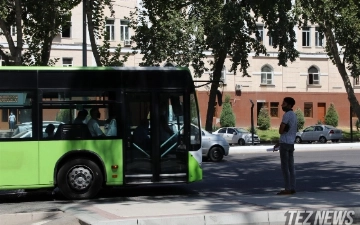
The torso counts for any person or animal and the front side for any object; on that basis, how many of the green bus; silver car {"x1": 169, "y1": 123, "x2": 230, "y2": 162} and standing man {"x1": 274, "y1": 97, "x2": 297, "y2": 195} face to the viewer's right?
2

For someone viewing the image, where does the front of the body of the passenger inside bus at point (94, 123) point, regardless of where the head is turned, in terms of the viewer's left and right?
facing to the right of the viewer

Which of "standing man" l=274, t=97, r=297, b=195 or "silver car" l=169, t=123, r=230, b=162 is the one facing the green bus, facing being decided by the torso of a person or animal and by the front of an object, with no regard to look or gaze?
the standing man

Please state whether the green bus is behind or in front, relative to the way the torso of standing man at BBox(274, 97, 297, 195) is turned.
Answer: in front

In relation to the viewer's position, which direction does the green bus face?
facing to the right of the viewer

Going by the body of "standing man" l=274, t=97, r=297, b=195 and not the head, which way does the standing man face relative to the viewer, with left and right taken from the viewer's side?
facing to the left of the viewer

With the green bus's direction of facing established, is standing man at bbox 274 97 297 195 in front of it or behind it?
in front

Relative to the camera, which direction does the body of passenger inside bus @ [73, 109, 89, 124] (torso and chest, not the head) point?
to the viewer's right
